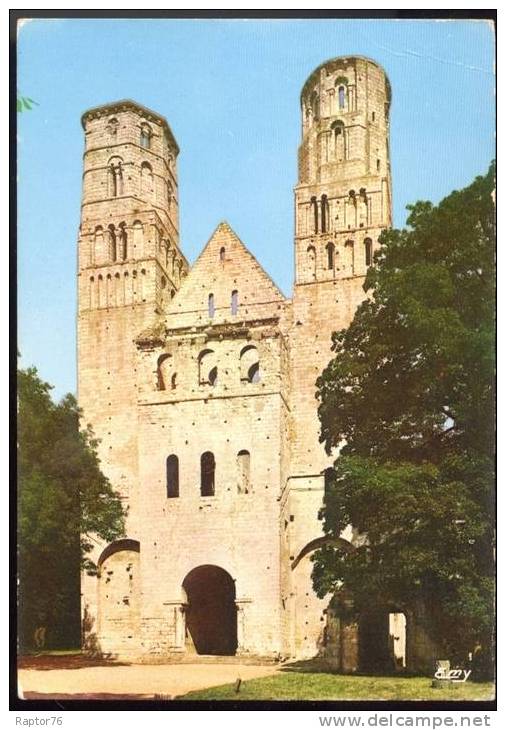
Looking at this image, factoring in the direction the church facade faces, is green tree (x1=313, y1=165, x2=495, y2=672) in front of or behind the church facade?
in front

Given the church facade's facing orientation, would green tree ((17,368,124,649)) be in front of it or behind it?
in front

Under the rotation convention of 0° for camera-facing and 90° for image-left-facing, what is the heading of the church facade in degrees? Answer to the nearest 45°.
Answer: approximately 0°
